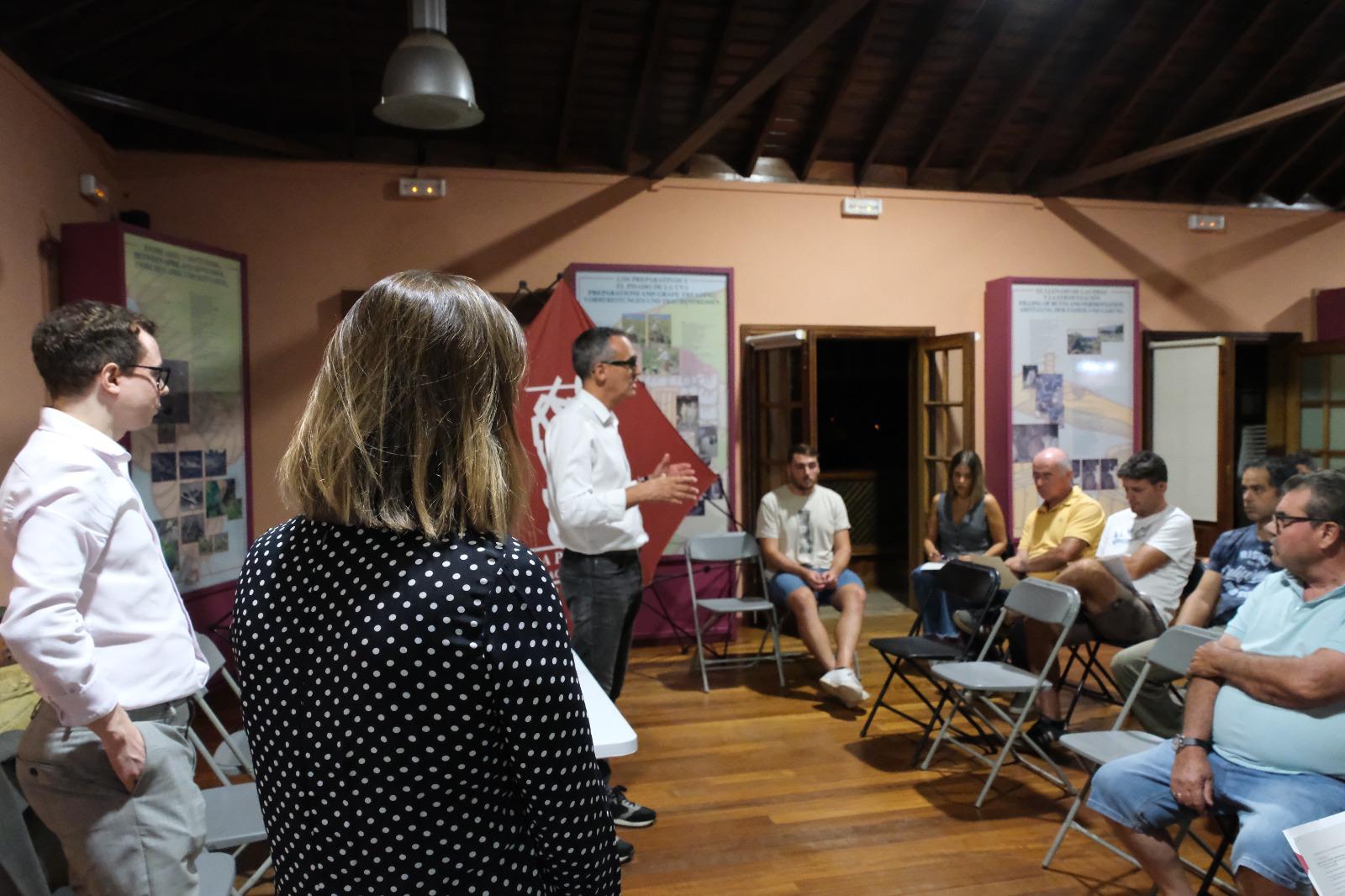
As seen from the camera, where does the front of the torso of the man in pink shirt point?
to the viewer's right

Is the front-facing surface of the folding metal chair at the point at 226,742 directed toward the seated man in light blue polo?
yes

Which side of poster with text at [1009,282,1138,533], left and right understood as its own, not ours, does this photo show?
front

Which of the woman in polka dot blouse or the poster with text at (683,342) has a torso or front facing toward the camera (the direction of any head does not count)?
the poster with text

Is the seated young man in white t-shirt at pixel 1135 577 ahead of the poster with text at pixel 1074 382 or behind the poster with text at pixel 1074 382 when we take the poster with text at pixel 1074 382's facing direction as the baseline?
ahead

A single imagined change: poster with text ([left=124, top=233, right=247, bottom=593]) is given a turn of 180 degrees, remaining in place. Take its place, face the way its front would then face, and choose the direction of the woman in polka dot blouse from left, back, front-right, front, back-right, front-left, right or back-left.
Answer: back-left

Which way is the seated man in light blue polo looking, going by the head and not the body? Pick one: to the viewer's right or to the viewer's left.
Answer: to the viewer's left

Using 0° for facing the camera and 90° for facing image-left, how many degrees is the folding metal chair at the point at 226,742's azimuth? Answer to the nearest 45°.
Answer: approximately 315°

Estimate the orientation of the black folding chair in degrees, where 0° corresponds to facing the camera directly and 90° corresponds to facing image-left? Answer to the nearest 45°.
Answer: approximately 45°

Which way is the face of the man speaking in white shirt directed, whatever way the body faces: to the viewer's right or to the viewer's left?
to the viewer's right

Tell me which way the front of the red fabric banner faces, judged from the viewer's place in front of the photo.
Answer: facing the viewer

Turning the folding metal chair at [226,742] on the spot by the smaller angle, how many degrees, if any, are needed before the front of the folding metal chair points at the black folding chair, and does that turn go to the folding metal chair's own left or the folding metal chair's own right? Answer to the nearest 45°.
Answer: approximately 45° to the folding metal chair's own left

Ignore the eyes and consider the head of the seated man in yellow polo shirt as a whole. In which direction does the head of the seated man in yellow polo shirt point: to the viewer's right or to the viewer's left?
to the viewer's left

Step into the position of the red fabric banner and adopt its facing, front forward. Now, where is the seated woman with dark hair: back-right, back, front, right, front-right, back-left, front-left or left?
left

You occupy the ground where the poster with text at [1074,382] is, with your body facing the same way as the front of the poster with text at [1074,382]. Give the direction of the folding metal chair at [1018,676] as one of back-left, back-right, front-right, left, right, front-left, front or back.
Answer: front

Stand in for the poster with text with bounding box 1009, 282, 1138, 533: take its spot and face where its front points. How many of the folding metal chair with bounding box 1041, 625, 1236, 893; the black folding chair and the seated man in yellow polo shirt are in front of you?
3

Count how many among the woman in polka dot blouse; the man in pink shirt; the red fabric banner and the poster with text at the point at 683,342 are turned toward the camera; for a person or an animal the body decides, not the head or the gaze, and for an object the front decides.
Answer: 2

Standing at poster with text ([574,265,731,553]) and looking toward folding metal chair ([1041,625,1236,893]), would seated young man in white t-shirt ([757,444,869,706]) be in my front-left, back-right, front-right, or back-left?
front-left

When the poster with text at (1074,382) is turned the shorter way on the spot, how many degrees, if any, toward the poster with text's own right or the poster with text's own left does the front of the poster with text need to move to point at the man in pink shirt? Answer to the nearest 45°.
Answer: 0° — it already faces them

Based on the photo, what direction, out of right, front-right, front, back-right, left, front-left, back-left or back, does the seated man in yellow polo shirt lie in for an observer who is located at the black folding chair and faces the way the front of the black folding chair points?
back

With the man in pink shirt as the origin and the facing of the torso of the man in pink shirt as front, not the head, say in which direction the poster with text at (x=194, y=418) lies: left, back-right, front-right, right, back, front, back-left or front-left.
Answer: left

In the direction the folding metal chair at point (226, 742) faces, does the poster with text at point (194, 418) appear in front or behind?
behind

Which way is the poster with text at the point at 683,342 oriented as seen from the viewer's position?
toward the camera

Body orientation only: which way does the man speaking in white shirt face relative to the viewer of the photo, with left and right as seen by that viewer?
facing to the right of the viewer
